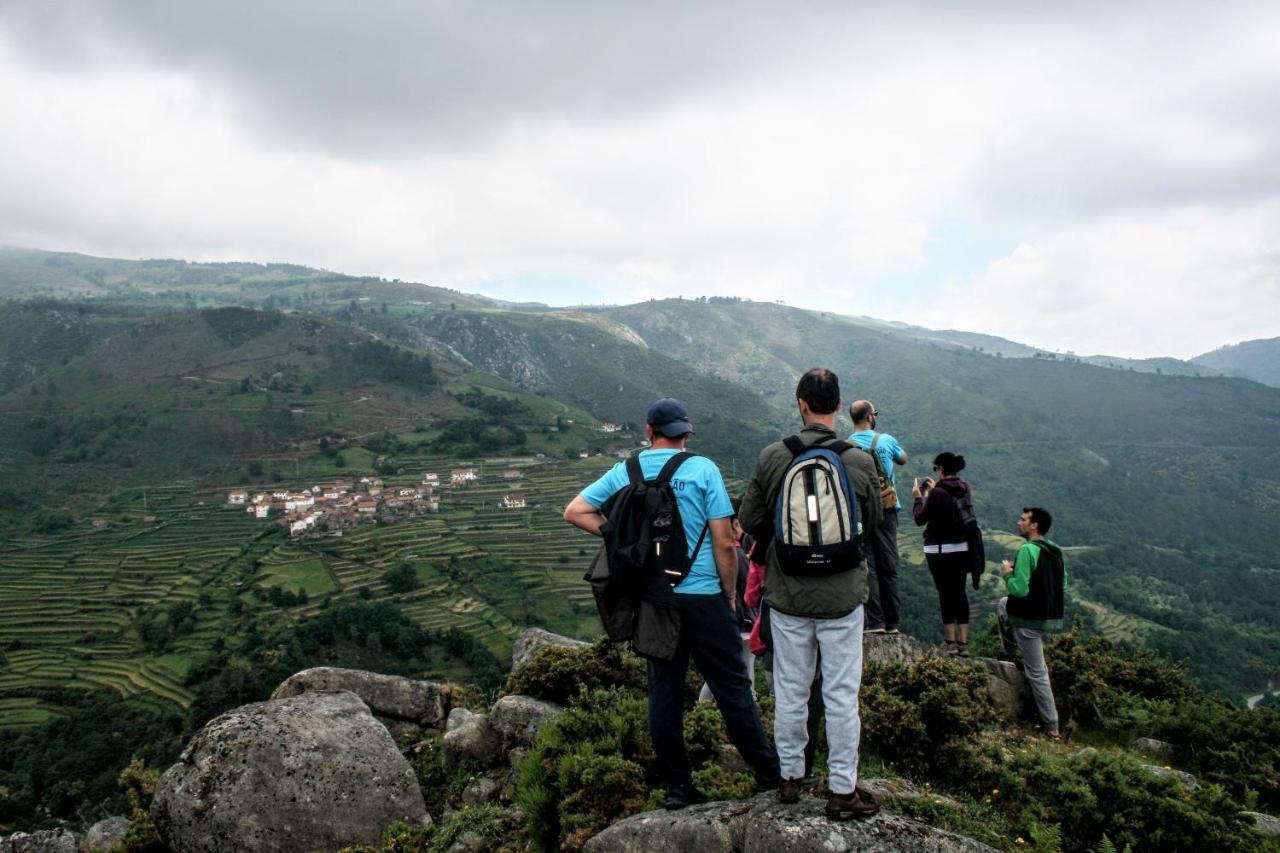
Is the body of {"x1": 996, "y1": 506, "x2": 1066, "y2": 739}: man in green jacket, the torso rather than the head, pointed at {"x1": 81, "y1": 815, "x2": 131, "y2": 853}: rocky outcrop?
no

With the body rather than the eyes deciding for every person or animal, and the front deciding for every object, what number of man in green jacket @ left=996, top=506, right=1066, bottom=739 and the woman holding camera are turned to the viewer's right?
0

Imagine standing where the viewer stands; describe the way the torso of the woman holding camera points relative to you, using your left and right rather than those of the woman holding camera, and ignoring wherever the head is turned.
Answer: facing away from the viewer and to the left of the viewer

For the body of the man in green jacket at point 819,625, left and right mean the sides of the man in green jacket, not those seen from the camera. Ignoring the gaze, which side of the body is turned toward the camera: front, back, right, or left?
back

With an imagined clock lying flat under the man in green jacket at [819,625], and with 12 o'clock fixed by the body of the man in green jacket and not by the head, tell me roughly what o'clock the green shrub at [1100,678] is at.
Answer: The green shrub is roughly at 1 o'clock from the man in green jacket.

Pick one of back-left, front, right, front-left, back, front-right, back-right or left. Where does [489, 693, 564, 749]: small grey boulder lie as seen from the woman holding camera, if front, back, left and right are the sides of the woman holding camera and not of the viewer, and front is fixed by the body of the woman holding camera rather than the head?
left

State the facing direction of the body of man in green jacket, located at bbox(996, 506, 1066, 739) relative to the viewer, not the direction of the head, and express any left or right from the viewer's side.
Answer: facing away from the viewer and to the left of the viewer

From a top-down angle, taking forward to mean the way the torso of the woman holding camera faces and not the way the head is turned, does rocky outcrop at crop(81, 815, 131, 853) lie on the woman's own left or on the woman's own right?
on the woman's own left

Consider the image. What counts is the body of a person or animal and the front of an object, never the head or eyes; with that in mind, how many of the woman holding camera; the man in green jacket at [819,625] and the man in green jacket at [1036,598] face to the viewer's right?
0

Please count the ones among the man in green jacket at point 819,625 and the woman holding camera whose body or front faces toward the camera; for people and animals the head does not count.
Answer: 0

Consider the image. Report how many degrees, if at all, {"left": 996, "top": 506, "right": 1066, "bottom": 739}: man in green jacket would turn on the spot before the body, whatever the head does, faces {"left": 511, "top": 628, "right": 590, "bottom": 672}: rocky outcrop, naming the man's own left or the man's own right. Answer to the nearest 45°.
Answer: approximately 45° to the man's own left

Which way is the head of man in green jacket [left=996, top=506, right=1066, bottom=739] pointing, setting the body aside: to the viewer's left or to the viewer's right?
to the viewer's left

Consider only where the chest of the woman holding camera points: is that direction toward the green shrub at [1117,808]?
no

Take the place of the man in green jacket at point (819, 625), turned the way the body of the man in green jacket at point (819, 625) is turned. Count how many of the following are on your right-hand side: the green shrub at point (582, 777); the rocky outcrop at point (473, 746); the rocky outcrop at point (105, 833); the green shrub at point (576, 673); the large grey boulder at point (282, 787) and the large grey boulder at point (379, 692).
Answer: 0
